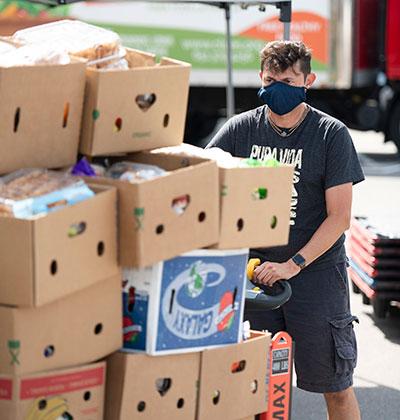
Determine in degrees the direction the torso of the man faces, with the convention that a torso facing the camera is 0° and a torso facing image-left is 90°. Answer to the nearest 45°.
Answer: approximately 45°

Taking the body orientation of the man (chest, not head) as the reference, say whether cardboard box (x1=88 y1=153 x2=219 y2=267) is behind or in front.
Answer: in front

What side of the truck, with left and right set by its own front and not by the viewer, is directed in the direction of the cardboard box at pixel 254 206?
right

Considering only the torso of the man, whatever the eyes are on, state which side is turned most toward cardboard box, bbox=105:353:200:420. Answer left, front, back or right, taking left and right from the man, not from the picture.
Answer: front

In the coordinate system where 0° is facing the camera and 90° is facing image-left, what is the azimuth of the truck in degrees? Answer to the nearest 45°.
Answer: approximately 270°

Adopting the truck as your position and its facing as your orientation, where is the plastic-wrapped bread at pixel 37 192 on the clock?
The plastic-wrapped bread is roughly at 3 o'clock from the truck.

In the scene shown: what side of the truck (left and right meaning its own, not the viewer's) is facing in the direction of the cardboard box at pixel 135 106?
right

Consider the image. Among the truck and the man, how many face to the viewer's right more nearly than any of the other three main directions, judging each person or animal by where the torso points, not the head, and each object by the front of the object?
1

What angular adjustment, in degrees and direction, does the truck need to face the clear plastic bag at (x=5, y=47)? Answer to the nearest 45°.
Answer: approximately 90° to its right

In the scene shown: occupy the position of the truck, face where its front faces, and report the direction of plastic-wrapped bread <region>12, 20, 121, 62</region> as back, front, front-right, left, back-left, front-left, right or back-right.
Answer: right

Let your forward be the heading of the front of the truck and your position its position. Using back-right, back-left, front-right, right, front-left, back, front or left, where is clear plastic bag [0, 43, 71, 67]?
right

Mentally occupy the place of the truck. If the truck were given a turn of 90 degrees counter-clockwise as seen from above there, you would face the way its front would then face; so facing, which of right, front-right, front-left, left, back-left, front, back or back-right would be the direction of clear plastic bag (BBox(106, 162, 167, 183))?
back

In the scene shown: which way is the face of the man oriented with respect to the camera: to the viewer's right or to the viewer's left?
to the viewer's left

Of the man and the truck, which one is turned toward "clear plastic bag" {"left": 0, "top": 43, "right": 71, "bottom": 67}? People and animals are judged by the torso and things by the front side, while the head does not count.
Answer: the man

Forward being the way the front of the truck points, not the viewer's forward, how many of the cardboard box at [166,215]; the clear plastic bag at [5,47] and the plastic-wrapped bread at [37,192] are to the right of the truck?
3
